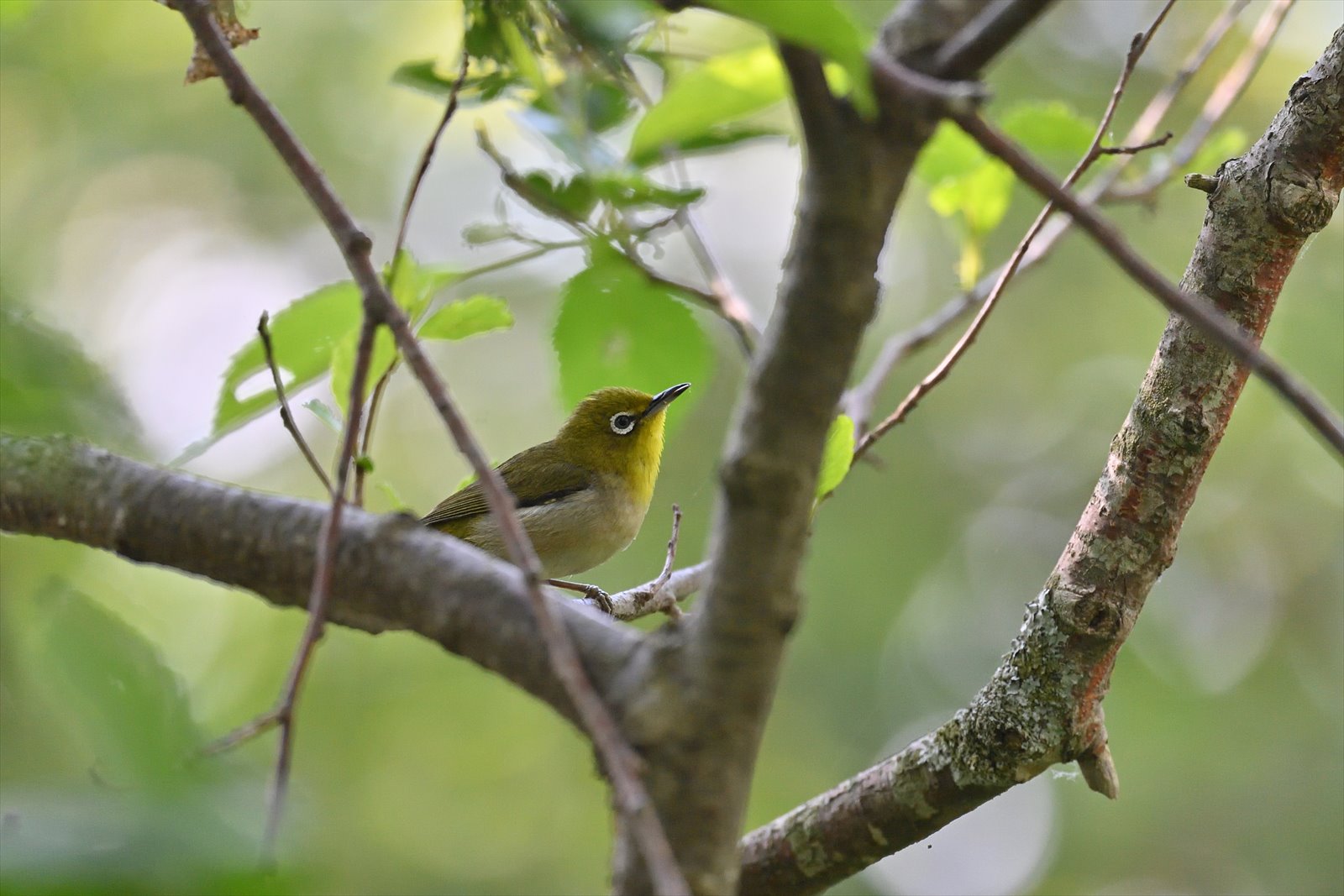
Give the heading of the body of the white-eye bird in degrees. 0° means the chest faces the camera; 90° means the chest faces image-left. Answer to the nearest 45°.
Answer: approximately 270°

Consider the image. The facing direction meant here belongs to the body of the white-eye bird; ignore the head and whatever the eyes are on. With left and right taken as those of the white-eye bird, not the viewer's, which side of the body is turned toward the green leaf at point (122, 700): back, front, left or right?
right
